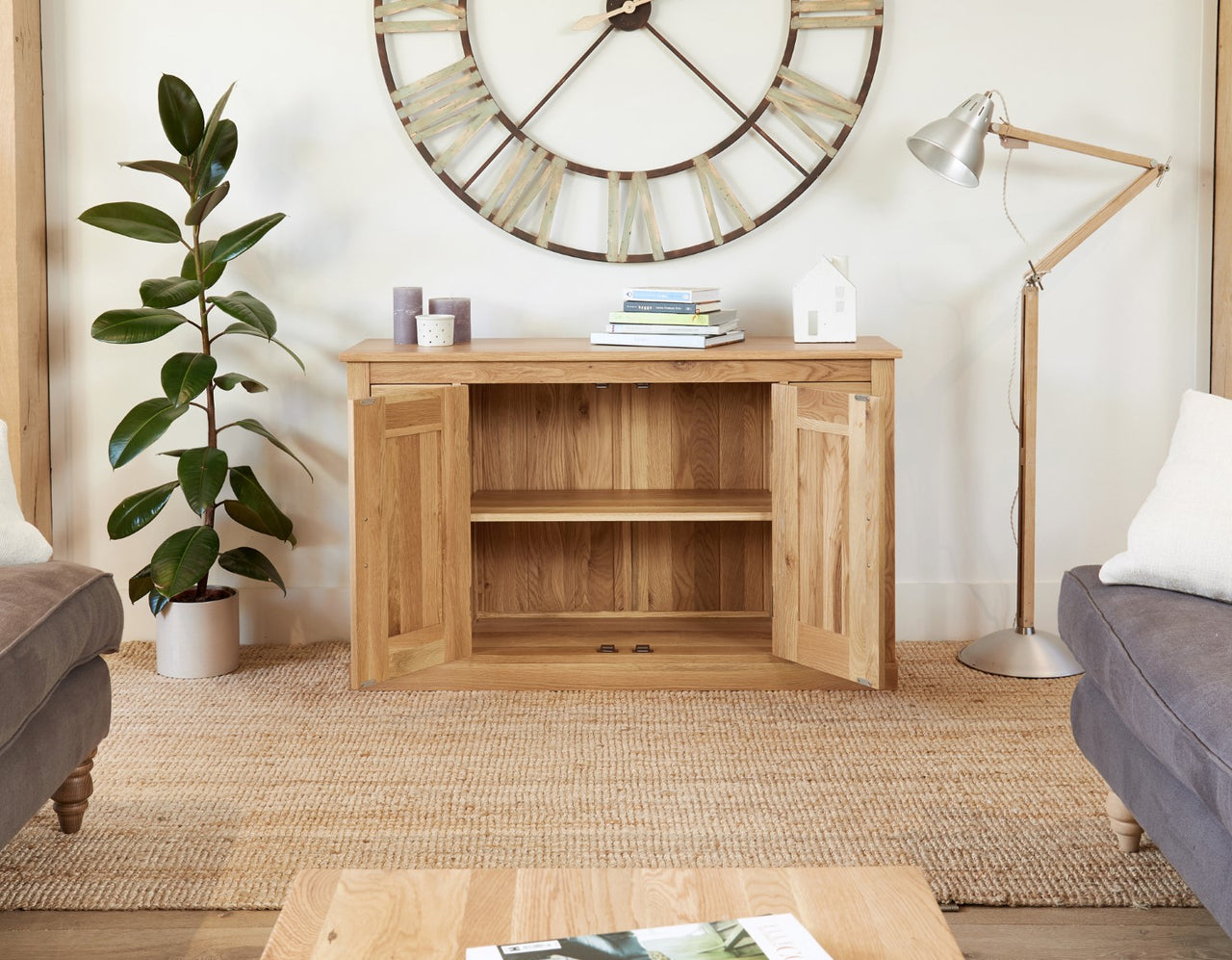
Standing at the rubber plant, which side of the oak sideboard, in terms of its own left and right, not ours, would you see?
right

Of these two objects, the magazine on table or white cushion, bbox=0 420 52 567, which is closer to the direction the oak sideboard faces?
the magazine on table

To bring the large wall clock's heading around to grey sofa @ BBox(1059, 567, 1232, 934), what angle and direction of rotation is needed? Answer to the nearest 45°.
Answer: approximately 45° to its left

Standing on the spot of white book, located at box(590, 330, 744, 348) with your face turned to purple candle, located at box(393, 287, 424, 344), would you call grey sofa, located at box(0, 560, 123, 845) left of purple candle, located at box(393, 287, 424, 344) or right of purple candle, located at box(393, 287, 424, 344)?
left

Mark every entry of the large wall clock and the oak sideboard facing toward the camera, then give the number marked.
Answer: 2

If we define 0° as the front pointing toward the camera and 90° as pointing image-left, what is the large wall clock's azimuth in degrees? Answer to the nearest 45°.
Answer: approximately 0°

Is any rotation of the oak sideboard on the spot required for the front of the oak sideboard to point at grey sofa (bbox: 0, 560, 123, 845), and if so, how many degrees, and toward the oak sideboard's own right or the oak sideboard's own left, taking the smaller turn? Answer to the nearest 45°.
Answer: approximately 45° to the oak sideboard's own right
